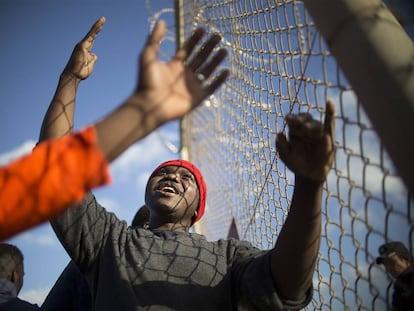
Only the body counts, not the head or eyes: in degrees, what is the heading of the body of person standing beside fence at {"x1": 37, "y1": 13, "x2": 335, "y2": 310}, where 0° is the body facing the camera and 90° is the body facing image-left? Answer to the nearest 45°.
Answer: approximately 0°

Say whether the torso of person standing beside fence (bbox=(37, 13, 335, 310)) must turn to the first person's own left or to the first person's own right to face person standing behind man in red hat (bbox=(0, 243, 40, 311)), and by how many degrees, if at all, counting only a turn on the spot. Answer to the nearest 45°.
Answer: approximately 135° to the first person's own right
